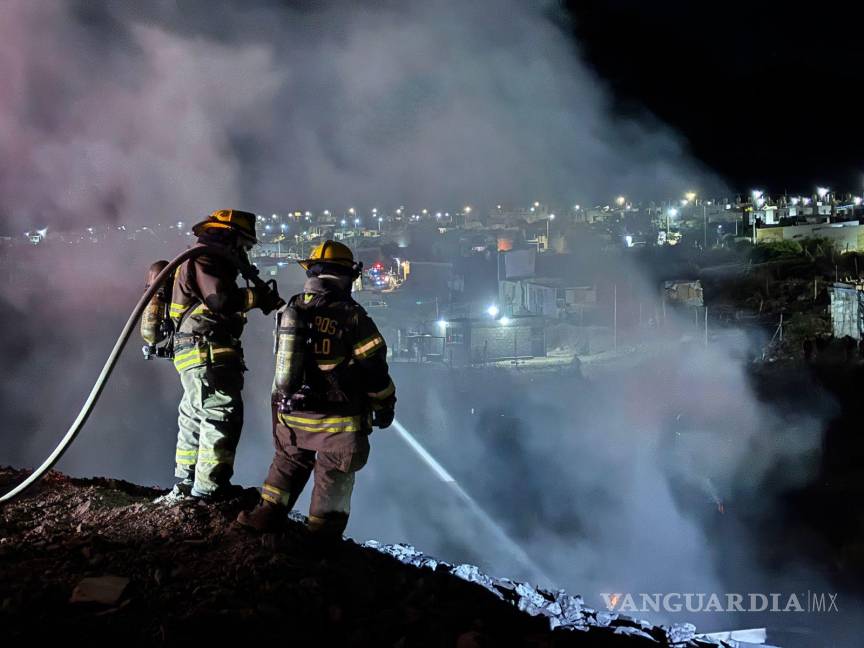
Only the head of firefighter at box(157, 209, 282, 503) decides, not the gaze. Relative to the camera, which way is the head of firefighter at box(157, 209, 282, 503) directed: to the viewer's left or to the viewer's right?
to the viewer's right

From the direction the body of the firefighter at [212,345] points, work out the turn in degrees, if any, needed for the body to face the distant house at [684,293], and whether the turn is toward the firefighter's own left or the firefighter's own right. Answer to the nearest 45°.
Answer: approximately 45° to the firefighter's own left

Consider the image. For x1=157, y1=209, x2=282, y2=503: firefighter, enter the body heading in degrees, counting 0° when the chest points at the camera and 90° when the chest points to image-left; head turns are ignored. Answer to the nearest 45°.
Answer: approximately 270°
